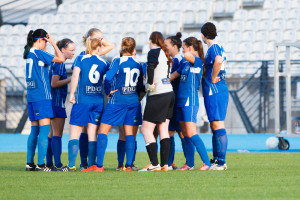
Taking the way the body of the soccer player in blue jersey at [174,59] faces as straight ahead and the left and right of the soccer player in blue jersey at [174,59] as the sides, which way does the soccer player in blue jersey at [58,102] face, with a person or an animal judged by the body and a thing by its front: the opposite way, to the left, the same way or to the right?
the opposite way

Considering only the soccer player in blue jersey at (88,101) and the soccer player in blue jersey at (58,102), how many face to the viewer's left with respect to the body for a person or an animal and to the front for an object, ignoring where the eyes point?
0

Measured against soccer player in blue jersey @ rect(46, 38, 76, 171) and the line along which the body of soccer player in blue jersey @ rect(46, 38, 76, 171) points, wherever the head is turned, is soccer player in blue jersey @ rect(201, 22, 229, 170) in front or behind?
in front

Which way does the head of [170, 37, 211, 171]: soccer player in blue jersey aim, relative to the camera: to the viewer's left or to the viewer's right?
to the viewer's left

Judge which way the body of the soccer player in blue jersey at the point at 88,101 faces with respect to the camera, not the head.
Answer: away from the camera

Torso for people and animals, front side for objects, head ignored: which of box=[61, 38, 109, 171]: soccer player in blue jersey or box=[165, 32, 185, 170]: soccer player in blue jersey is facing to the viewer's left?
box=[165, 32, 185, 170]: soccer player in blue jersey

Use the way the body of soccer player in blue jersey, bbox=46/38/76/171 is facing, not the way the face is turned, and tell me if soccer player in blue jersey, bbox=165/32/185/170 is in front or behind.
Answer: in front

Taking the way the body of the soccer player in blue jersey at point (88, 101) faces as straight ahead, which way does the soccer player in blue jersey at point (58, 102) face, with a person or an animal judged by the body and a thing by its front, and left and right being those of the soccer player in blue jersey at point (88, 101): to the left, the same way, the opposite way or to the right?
to the right

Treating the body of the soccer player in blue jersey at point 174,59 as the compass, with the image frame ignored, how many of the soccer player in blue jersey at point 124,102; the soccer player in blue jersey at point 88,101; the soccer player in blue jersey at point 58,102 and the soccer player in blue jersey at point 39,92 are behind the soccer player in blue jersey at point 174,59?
0

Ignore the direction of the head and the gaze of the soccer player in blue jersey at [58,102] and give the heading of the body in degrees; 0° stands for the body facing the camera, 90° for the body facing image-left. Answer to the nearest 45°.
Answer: approximately 270°

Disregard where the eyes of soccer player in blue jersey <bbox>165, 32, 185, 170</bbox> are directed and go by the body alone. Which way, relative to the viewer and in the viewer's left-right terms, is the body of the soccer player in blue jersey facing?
facing to the left of the viewer
